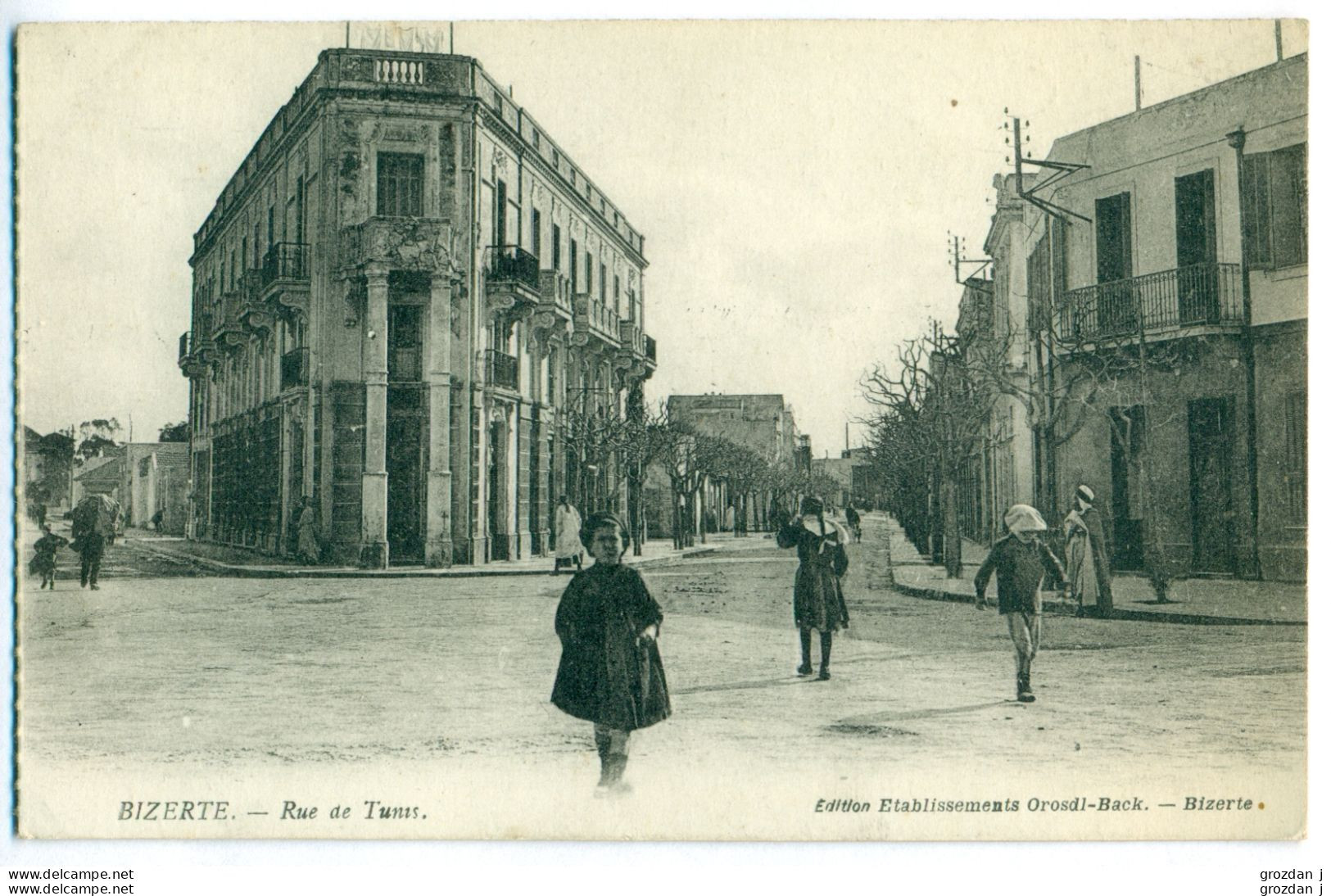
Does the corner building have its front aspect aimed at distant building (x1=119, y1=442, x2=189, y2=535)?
no

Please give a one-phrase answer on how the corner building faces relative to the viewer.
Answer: facing the viewer

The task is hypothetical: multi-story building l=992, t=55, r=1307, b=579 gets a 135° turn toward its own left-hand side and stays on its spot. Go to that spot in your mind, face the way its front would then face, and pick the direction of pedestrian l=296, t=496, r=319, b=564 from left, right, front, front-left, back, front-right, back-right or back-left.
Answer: back

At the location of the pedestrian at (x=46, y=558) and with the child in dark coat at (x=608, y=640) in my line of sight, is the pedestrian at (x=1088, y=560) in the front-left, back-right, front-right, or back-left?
front-left

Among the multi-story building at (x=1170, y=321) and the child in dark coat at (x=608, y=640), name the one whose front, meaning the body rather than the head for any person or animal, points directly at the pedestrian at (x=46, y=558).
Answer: the multi-story building

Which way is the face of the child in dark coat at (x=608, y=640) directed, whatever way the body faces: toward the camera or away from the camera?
toward the camera

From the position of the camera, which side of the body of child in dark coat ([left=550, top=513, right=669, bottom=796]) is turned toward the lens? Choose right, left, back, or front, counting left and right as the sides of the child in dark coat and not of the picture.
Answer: front

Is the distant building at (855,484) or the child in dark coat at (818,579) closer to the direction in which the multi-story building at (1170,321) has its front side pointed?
the child in dark coat

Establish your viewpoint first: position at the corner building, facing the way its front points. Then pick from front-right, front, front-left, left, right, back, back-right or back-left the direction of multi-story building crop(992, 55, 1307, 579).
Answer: front-left

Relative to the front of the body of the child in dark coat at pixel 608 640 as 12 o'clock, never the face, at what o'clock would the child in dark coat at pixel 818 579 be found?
the child in dark coat at pixel 818 579 is roughly at 7 o'clock from the child in dark coat at pixel 608 640.

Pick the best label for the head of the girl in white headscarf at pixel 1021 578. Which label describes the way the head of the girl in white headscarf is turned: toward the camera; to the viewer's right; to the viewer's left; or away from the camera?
toward the camera

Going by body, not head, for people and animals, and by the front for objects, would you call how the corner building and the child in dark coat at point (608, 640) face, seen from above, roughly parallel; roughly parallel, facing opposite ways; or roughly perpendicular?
roughly parallel
